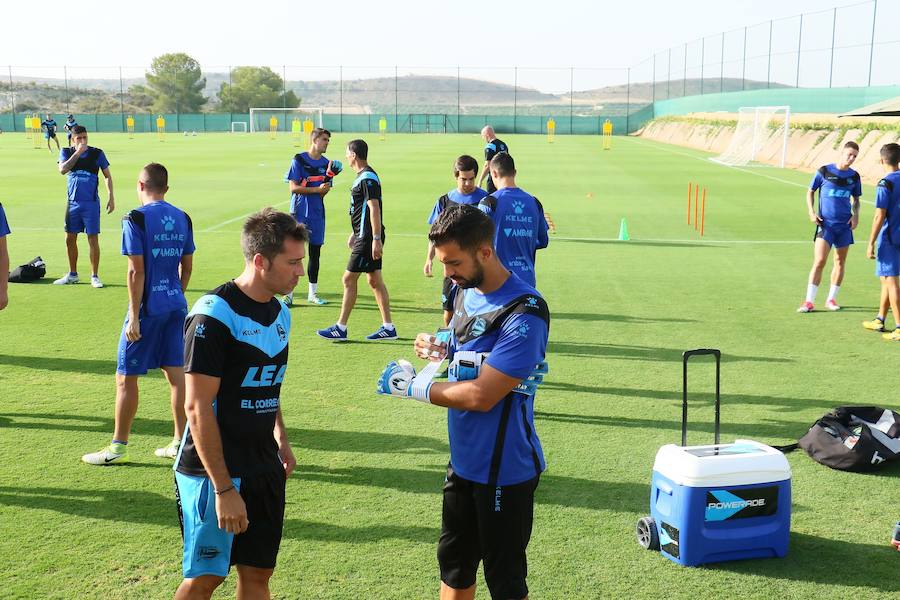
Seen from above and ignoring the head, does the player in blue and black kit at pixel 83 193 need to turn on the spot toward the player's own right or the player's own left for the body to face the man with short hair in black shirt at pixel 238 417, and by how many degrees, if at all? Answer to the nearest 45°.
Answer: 0° — they already face them

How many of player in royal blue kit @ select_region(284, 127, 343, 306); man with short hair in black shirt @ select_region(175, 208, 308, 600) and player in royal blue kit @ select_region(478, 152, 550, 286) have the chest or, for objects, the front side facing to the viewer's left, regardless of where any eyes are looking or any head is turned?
0

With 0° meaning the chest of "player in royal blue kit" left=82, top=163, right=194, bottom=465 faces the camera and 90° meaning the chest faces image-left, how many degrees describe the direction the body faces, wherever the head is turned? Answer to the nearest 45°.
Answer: approximately 135°

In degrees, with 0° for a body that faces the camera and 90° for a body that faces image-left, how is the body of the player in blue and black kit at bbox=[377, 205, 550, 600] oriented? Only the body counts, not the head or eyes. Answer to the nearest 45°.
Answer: approximately 45°

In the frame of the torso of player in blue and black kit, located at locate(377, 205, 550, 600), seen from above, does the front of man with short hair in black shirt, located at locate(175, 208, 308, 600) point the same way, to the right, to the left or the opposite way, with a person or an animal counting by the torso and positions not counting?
to the left

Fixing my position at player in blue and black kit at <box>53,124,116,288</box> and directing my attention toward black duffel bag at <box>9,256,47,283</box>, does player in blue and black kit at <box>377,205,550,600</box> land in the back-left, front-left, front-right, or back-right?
back-left

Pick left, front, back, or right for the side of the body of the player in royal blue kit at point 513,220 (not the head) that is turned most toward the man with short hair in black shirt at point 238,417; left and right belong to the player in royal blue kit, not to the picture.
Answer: back

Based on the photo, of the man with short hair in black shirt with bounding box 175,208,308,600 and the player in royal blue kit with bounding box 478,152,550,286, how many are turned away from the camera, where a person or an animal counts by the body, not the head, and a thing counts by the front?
1

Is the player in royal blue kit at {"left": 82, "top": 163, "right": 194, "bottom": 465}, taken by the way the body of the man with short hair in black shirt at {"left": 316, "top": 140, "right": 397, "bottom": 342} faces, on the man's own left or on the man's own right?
on the man's own left

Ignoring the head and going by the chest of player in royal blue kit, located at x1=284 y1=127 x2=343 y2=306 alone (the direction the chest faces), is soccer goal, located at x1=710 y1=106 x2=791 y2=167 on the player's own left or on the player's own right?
on the player's own left

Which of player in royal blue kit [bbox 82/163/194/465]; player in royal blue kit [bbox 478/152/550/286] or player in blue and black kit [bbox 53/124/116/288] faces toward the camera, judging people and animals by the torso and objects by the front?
player in blue and black kit [bbox 53/124/116/288]

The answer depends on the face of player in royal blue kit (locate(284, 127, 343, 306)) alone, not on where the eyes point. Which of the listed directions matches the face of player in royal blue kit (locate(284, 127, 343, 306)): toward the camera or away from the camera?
toward the camera

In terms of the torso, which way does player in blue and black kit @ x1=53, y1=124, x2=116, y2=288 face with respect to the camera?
toward the camera

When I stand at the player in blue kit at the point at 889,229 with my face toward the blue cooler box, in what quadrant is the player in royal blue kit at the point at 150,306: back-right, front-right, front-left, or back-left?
front-right

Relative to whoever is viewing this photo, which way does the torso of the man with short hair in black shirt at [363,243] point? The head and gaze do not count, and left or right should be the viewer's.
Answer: facing to the left of the viewer

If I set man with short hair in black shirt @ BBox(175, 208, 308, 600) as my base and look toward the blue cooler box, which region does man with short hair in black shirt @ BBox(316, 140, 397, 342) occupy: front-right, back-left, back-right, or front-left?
front-left

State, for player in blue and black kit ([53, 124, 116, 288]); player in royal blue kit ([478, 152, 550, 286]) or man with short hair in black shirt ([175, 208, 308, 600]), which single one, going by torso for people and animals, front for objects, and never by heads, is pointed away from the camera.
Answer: player in royal blue kit ([478, 152, 550, 286])

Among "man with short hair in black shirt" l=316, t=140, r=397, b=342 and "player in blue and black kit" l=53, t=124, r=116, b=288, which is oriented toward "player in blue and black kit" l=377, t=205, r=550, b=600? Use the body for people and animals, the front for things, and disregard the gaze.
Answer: "player in blue and black kit" l=53, t=124, r=116, b=288

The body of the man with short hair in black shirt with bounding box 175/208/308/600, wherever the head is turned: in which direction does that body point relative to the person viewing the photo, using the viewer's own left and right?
facing the viewer and to the right of the viewer
